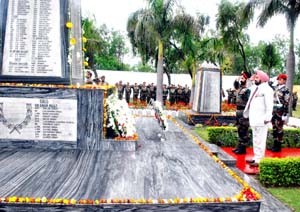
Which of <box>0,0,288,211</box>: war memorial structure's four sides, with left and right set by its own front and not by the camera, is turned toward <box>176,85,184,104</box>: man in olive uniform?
back

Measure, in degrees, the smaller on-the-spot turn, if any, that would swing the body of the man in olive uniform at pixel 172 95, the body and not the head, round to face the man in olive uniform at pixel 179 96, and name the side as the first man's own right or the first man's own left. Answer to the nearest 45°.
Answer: approximately 135° to the first man's own left

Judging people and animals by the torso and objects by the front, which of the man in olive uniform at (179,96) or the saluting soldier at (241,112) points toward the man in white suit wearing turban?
the man in olive uniform

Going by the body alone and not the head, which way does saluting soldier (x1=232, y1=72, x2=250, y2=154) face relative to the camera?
to the viewer's left

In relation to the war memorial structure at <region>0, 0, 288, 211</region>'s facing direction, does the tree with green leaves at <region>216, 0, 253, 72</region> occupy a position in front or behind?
behind

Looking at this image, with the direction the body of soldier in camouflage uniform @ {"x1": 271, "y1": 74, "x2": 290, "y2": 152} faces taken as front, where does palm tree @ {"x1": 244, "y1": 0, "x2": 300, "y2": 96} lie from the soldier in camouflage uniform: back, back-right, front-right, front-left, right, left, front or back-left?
back-right

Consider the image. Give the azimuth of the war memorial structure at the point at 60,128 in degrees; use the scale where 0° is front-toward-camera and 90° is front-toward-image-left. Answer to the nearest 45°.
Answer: approximately 0°
